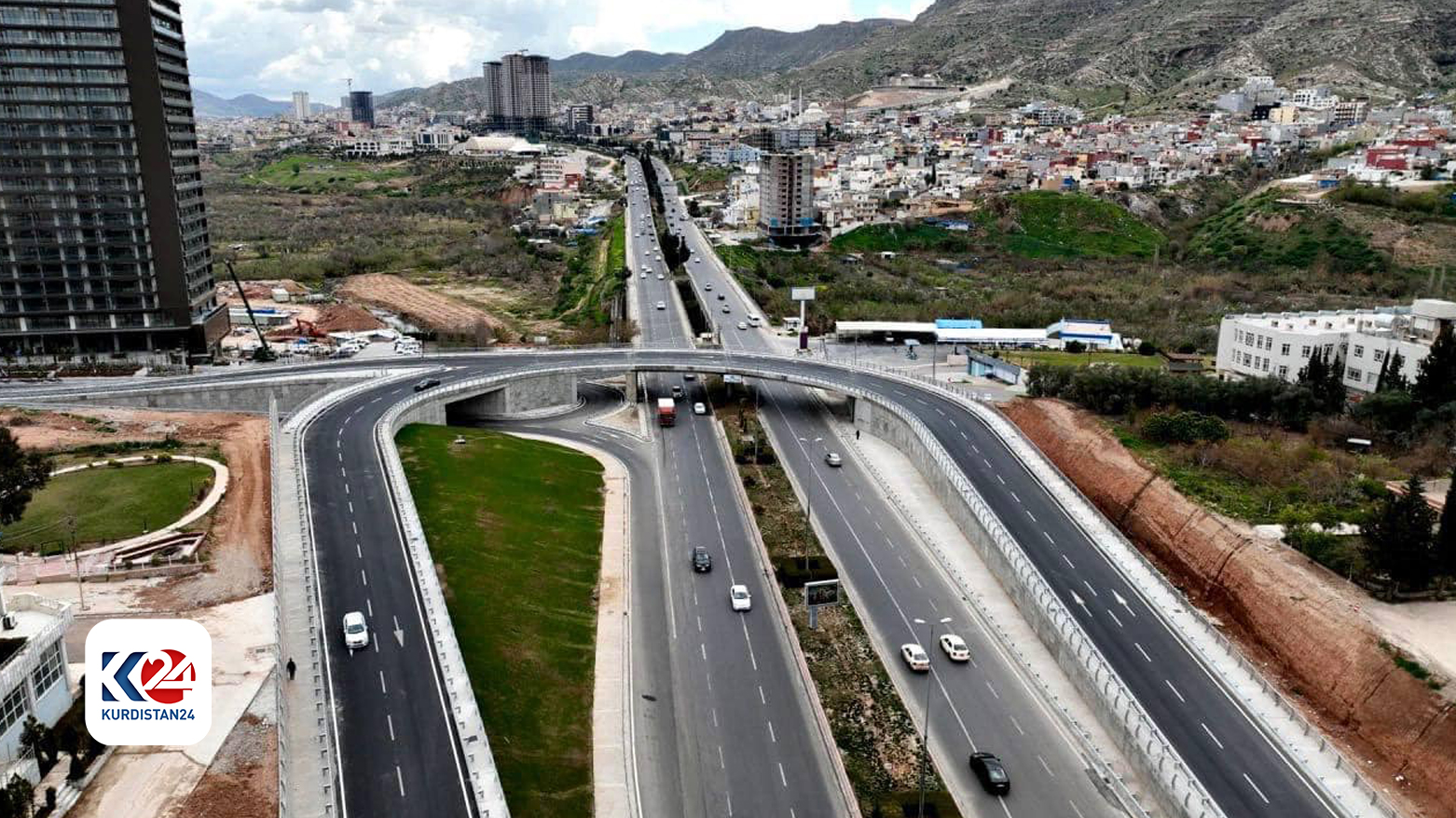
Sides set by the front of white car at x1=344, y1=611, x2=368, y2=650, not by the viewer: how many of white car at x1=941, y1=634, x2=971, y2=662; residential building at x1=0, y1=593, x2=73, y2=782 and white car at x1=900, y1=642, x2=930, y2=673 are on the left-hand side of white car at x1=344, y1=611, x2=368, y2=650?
2

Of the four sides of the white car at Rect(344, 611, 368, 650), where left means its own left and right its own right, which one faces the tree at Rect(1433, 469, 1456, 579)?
left

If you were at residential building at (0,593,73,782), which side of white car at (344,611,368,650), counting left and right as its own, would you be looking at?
right

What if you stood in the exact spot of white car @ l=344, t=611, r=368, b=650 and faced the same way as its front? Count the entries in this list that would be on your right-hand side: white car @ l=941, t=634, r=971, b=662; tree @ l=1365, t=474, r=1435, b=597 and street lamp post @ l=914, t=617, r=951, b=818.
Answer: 0

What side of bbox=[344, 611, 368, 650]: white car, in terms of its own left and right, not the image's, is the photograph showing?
front

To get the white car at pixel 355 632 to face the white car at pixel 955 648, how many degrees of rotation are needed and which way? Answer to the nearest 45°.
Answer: approximately 90° to its left

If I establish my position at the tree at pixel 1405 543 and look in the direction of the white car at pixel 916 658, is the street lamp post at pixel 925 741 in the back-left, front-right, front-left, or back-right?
front-left

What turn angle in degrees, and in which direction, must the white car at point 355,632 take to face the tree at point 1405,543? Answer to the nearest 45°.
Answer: approximately 90° to its left

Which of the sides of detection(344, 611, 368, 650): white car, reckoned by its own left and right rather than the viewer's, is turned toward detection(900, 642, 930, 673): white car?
left
